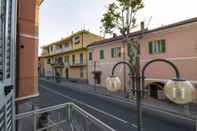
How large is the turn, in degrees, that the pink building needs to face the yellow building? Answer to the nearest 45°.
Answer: approximately 90° to its right

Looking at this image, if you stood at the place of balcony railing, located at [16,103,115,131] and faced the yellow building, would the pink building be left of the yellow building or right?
right

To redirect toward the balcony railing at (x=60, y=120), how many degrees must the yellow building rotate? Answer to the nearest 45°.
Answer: approximately 45° to its left

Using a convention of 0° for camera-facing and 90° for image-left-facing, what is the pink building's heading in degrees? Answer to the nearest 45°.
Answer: approximately 45°

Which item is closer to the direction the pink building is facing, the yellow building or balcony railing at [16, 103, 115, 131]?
the balcony railing

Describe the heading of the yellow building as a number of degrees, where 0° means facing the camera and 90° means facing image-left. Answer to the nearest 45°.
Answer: approximately 45°
